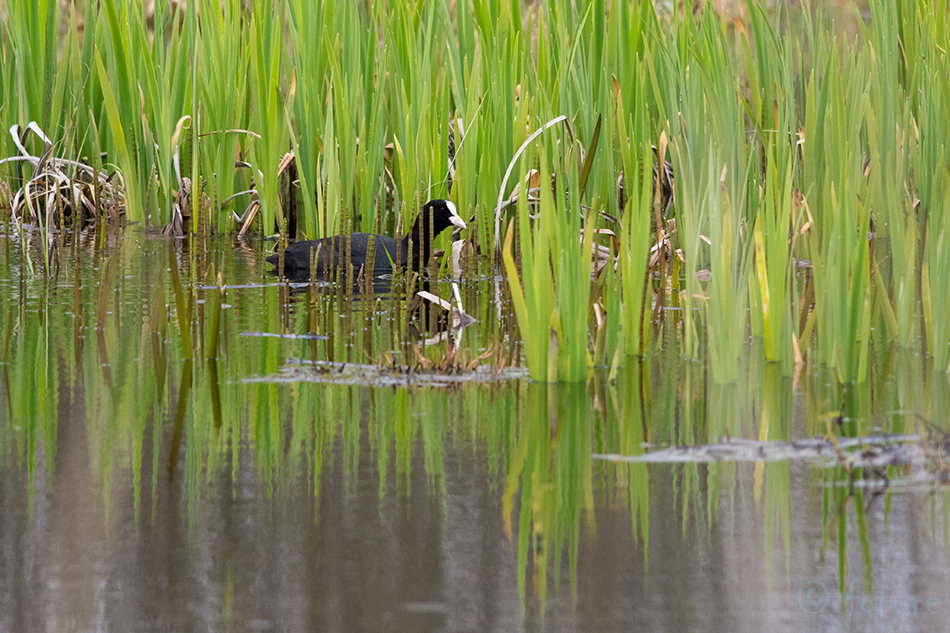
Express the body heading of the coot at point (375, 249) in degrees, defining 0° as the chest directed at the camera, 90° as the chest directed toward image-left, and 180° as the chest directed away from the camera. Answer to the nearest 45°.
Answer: approximately 270°
